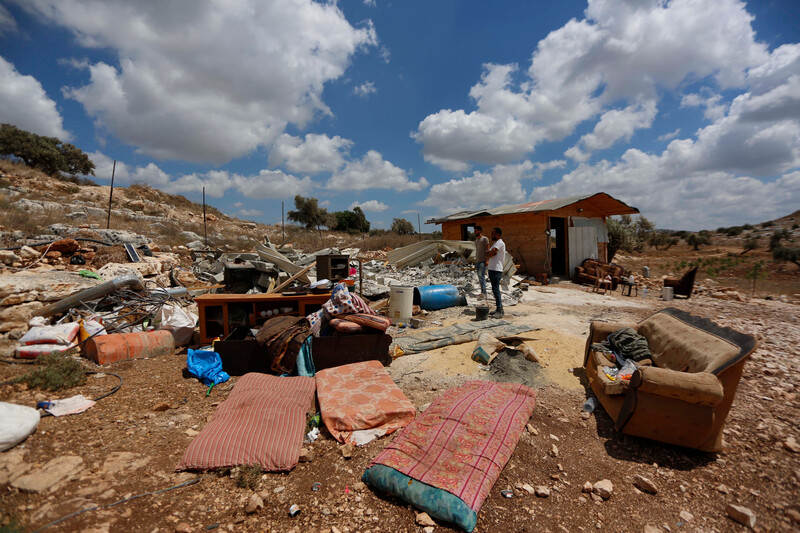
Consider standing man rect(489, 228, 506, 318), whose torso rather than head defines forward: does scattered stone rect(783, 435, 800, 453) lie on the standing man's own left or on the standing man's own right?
on the standing man's own left

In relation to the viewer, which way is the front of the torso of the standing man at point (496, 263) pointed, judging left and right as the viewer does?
facing to the left of the viewer

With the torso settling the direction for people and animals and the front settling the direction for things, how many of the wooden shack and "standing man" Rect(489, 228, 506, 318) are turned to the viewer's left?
1

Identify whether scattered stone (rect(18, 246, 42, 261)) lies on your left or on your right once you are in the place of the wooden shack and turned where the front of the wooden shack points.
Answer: on your right

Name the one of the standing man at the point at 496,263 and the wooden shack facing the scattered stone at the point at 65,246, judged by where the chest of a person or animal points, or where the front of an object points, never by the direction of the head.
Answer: the standing man

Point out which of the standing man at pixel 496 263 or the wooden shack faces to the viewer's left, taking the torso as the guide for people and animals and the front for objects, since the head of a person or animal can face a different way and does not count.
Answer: the standing man

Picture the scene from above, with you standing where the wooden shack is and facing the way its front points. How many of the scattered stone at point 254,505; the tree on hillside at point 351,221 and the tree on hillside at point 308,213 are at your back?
2

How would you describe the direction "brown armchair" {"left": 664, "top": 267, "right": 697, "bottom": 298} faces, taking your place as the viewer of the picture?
facing to the left of the viewer

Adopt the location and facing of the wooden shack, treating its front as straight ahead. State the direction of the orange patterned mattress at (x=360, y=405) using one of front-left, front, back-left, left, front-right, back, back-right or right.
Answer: front-right

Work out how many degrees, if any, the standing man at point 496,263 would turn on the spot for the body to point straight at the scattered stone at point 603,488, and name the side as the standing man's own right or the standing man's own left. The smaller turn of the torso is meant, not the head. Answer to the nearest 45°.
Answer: approximately 90° to the standing man's own left
